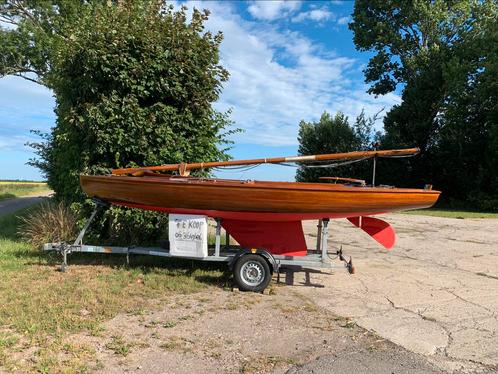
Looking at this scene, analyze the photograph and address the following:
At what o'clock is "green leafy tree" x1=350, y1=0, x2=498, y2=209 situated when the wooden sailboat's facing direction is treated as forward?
The green leafy tree is roughly at 4 o'clock from the wooden sailboat.

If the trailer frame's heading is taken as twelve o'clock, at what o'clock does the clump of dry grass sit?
The clump of dry grass is roughly at 1 o'clock from the trailer frame.

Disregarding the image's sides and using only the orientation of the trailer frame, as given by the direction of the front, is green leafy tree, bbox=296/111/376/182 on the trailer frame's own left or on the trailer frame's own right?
on the trailer frame's own right

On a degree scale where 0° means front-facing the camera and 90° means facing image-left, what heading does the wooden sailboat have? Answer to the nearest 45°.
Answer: approximately 90°

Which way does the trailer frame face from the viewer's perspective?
to the viewer's left

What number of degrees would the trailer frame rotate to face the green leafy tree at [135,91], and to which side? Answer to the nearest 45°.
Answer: approximately 45° to its right
